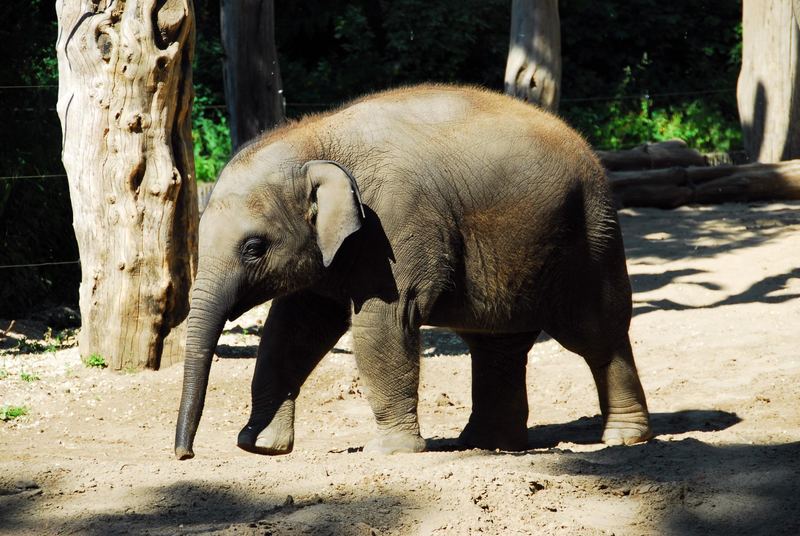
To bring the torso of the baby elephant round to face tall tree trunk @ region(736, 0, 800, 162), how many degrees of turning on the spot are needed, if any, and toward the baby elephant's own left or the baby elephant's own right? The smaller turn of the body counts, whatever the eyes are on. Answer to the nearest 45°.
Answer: approximately 135° to the baby elephant's own right

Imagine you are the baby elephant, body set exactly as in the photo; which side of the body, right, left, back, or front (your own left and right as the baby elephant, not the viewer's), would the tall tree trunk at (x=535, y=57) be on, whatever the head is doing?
right

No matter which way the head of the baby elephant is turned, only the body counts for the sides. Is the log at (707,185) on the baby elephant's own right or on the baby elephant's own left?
on the baby elephant's own right

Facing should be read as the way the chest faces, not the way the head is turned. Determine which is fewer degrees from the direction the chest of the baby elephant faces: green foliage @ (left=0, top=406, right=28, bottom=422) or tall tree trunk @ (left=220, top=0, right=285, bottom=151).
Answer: the green foliage

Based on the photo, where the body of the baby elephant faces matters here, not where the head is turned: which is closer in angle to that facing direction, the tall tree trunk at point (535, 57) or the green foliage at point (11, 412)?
the green foliage

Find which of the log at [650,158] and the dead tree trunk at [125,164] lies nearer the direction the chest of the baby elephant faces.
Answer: the dead tree trunk

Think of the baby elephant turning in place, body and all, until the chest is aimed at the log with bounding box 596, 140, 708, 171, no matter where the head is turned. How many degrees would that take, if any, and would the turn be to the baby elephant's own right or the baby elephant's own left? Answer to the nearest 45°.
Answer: approximately 90° to the baby elephant's own right

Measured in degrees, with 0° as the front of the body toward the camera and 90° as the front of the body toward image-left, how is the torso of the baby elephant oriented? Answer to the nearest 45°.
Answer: approximately 90°

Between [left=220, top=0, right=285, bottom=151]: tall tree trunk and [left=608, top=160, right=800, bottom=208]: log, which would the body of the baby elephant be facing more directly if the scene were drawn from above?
the tall tree trunk

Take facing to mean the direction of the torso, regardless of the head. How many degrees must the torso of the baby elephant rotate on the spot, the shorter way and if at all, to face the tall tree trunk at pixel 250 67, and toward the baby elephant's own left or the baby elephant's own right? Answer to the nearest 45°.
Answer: approximately 90° to the baby elephant's own right
